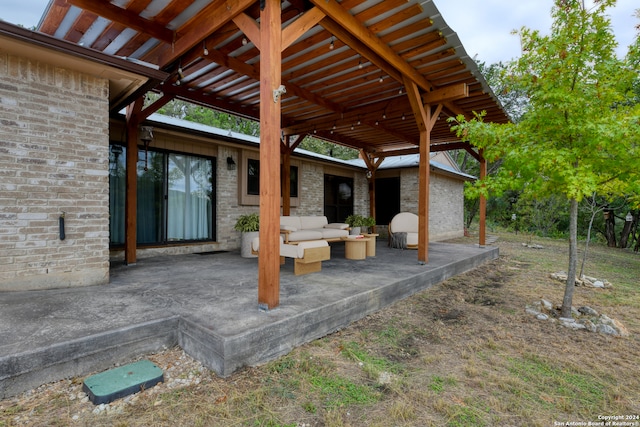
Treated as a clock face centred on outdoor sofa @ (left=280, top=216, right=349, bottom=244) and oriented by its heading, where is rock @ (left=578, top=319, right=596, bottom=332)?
The rock is roughly at 12 o'clock from the outdoor sofa.

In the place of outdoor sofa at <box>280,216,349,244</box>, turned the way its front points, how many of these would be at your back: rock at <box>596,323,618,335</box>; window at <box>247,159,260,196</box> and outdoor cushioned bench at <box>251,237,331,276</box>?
1

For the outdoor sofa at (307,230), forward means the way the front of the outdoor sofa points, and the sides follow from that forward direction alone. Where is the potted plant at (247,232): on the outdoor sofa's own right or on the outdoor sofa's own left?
on the outdoor sofa's own right

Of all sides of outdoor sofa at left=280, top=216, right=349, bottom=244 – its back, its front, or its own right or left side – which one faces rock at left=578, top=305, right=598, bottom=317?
front

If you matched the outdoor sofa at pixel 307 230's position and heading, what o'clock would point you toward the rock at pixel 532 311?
The rock is roughly at 12 o'clock from the outdoor sofa.

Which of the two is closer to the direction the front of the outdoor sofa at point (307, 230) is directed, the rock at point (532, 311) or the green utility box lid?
the rock

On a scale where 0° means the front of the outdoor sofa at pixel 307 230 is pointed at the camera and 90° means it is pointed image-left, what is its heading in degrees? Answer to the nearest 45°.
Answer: approximately 315°

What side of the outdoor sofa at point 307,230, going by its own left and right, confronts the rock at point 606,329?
front

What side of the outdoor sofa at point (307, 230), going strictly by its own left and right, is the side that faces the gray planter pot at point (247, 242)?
right

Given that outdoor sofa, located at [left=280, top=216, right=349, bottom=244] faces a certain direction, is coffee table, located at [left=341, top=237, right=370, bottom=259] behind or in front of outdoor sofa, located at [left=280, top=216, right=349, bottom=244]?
in front
